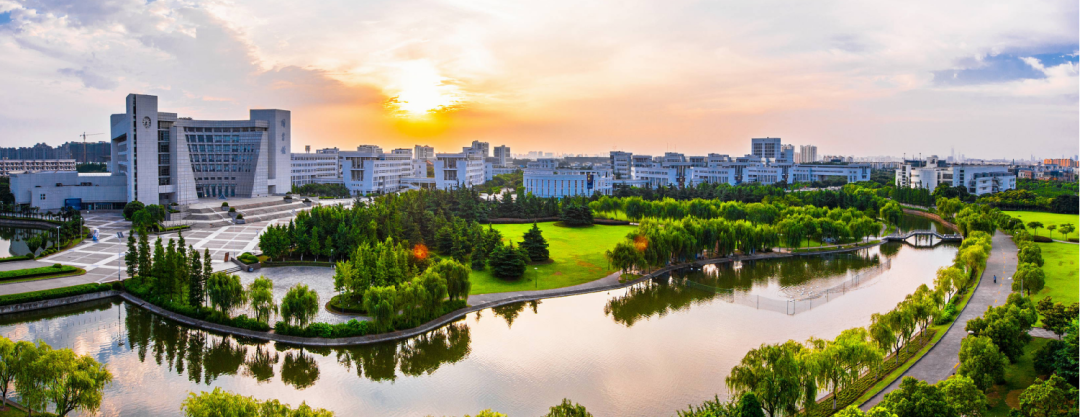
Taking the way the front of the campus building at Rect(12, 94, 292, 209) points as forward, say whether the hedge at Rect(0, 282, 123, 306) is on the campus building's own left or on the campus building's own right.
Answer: on the campus building's own right

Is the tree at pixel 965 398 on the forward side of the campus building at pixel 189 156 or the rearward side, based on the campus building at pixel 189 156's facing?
on the forward side

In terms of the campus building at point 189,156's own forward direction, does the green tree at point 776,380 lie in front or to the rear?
in front

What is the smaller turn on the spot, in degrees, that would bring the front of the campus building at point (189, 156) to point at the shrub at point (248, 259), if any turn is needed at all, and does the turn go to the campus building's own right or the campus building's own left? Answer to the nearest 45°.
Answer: approximately 45° to the campus building's own right

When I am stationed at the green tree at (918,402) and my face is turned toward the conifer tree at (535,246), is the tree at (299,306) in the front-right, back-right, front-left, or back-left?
front-left

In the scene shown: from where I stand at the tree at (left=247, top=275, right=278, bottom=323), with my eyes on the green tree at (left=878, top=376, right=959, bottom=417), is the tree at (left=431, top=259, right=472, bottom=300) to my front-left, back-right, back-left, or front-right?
front-left

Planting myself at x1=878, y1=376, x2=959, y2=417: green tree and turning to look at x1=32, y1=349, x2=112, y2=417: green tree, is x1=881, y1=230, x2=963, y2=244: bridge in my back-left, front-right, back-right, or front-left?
back-right

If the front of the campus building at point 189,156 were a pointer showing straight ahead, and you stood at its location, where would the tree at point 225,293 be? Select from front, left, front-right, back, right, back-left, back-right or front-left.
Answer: front-right
